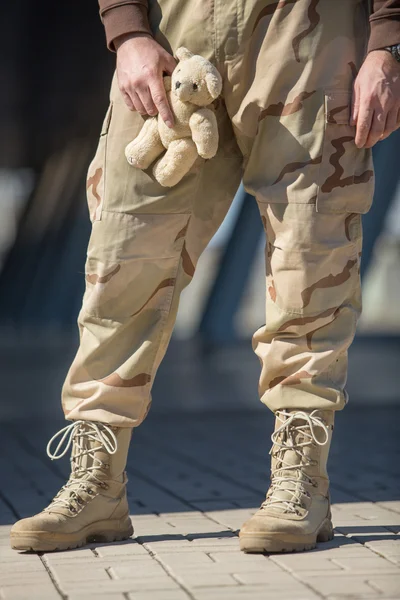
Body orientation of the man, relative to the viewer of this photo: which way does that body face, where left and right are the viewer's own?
facing the viewer and to the left of the viewer

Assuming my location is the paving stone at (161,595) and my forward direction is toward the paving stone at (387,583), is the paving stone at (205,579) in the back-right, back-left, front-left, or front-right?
front-left
